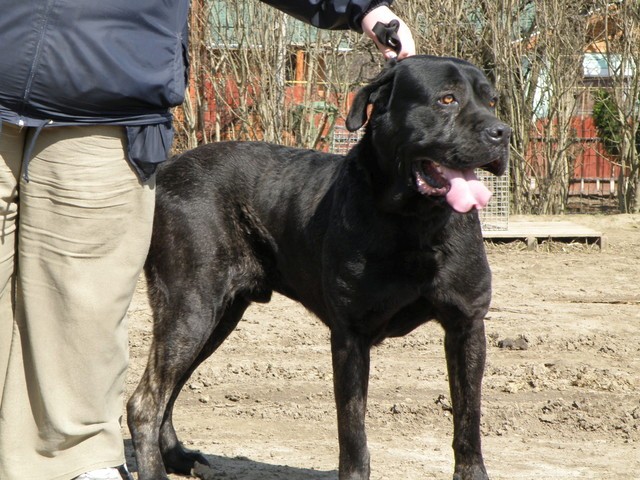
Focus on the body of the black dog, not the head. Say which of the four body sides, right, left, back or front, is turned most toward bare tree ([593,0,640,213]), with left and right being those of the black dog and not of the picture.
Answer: left

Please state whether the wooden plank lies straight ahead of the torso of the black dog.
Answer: no

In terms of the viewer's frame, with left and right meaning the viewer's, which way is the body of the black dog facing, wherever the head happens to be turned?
facing the viewer and to the right of the viewer
